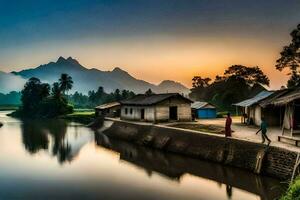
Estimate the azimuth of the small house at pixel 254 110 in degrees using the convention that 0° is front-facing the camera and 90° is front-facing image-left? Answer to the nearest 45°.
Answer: approximately 45°

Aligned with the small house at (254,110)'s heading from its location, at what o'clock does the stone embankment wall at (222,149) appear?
The stone embankment wall is roughly at 11 o'clock from the small house.
